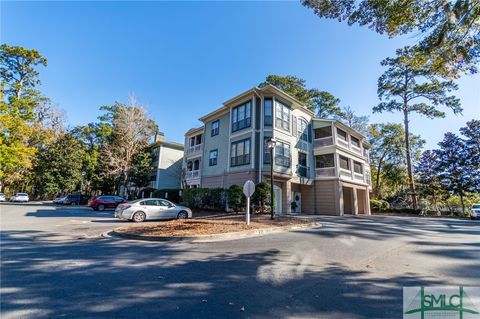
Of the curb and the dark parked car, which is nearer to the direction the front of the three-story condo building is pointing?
the curb

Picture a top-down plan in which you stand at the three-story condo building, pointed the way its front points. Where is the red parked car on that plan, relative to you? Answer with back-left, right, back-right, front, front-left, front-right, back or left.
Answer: back-right

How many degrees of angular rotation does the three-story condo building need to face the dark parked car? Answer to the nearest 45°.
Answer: approximately 135° to its right

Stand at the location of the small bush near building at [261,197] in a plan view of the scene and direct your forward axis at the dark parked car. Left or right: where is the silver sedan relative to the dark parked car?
left

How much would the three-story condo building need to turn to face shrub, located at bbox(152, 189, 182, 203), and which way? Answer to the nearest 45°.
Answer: approximately 135° to its right

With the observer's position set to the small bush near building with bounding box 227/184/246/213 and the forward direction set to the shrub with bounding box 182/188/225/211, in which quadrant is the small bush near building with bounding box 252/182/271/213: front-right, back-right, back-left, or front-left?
back-right

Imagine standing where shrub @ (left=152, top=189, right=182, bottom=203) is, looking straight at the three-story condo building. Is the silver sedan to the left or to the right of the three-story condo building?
right

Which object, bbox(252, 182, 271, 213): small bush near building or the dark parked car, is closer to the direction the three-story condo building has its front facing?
the small bush near building

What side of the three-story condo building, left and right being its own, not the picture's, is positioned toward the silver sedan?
right
